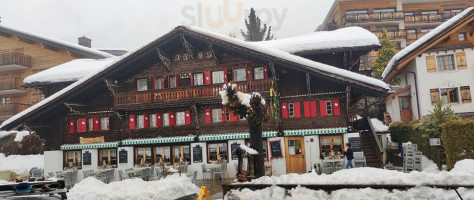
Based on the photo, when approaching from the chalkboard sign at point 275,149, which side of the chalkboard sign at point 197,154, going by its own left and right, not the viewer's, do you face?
left

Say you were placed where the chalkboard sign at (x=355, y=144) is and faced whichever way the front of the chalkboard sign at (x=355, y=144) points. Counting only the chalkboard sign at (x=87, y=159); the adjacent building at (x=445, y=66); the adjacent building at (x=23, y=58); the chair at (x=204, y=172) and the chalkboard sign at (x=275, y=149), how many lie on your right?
4

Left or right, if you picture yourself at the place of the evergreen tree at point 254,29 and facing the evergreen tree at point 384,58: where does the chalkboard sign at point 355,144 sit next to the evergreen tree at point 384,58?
right

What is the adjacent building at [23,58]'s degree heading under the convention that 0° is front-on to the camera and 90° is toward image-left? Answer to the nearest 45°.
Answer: approximately 0°

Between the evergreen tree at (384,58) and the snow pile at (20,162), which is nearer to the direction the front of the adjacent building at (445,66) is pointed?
the snow pile

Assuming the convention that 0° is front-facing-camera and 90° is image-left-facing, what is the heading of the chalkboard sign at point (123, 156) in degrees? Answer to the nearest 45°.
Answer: approximately 0°

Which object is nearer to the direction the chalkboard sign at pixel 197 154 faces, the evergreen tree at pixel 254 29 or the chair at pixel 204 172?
the chair
